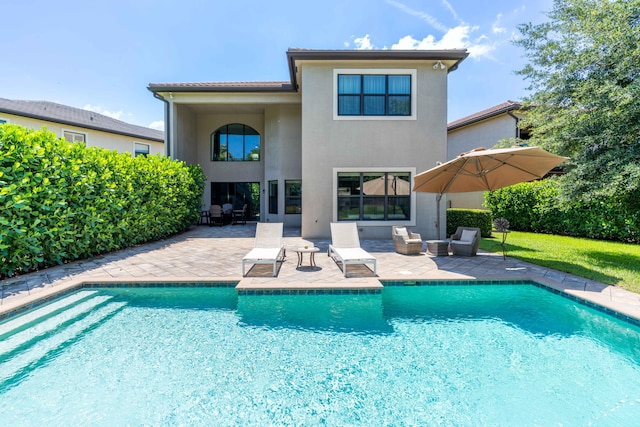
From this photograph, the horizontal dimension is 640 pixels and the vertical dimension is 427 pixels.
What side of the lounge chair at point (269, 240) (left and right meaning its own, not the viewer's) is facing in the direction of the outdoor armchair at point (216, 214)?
back

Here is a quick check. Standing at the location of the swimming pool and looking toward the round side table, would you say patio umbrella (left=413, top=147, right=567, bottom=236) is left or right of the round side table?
right

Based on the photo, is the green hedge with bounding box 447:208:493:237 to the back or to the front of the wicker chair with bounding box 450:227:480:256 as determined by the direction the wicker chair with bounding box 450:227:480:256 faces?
to the back

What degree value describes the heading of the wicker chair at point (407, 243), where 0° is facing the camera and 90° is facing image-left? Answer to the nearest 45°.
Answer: approximately 315°
